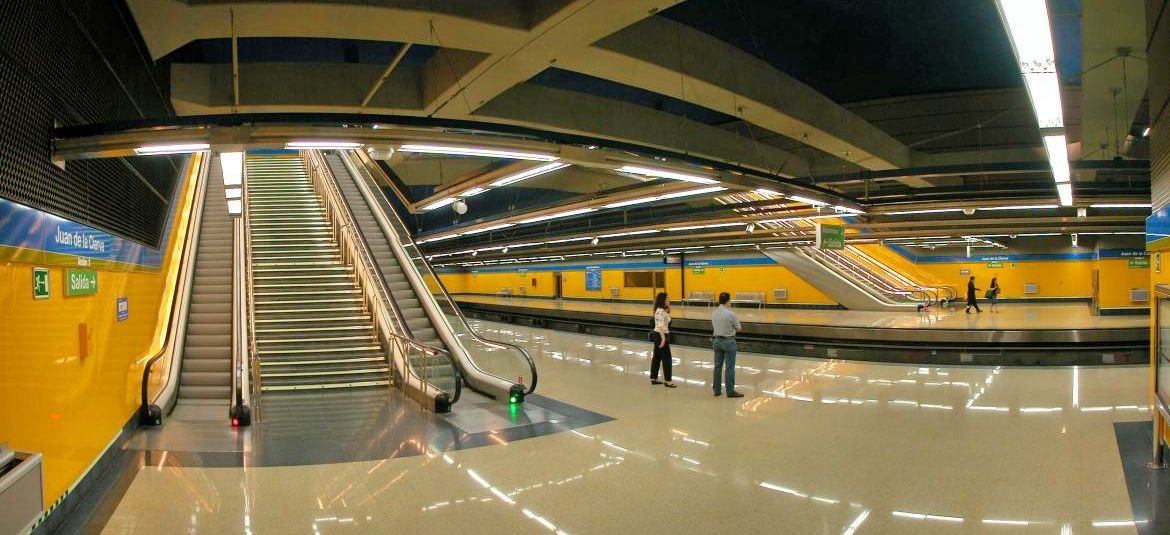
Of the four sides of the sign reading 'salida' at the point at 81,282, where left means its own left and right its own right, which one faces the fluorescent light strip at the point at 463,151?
front

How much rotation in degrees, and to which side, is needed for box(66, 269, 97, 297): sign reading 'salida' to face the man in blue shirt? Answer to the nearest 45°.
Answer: approximately 45° to its left

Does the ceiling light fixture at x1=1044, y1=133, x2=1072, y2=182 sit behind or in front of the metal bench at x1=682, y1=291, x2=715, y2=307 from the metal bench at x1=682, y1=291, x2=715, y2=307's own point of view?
in front

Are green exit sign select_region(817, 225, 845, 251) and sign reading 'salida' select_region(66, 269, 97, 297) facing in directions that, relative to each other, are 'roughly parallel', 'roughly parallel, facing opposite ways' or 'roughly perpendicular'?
roughly perpendicular

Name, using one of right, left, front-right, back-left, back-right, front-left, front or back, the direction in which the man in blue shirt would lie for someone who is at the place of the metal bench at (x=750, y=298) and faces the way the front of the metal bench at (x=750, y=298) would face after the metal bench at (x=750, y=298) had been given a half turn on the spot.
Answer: back

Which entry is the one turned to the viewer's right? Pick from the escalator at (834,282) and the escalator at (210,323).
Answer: the escalator at (834,282)

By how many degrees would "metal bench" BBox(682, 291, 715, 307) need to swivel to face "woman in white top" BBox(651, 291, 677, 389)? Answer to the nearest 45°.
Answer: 0° — it already faces them

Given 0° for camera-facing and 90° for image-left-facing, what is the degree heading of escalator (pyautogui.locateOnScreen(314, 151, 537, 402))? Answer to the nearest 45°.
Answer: approximately 315°

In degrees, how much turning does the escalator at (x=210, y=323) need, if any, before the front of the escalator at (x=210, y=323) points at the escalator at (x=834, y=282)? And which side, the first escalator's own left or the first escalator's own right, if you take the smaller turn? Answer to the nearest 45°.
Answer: approximately 90° to the first escalator's own left

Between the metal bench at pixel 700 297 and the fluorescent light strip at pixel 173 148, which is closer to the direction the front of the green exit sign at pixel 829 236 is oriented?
the fluorescent light strip

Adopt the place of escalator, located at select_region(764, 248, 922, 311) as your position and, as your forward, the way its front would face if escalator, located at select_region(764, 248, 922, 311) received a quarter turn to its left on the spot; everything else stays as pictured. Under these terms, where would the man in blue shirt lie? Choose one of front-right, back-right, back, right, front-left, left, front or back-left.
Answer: back

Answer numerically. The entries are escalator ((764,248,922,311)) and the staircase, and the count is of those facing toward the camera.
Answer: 1

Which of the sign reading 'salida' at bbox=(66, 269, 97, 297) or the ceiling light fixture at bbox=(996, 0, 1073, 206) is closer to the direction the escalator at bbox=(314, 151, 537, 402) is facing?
the ceiling light fixture

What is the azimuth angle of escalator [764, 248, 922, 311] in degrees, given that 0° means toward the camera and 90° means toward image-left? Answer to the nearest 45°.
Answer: approximately 270°

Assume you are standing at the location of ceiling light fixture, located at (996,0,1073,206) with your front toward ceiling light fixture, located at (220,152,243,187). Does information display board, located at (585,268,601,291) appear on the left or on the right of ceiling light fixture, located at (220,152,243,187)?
right
